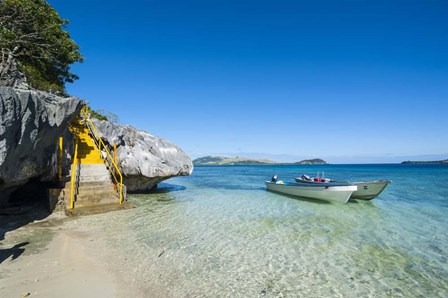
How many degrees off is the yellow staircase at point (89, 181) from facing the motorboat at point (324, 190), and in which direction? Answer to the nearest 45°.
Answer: approximately 90° to its left

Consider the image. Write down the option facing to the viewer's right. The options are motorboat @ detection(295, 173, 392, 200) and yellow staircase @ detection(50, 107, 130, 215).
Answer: the motorboat

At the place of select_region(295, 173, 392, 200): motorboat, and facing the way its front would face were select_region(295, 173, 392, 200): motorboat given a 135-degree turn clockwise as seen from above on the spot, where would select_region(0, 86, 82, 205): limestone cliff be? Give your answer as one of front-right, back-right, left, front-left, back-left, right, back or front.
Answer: front

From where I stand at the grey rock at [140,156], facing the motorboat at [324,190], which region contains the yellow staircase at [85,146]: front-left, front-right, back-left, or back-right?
back-right

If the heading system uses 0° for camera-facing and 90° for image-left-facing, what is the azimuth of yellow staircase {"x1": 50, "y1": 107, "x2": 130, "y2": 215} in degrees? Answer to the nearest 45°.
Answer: approximately 0°

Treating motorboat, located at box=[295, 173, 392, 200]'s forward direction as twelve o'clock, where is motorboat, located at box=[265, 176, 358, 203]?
motorboat, located at box=[265, 176, 358, 203] is roughly at 5 o'clock from motorboat, located at box=[295, 173, 392, 200].

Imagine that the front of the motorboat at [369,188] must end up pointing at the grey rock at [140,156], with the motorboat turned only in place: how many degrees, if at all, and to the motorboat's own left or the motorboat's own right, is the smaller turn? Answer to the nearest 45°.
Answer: approximately 135° to the motorboat's own right

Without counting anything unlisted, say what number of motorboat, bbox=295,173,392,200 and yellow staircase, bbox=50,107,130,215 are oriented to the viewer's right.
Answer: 1

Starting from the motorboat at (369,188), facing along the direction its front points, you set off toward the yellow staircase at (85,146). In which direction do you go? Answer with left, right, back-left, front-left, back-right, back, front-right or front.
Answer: back-right

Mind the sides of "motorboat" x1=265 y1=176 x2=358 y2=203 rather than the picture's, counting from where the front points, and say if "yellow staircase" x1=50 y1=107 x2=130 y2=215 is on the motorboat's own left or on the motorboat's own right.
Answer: on the motorboat's own right

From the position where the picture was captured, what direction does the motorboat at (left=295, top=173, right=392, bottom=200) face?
facing to the right of the viewer
